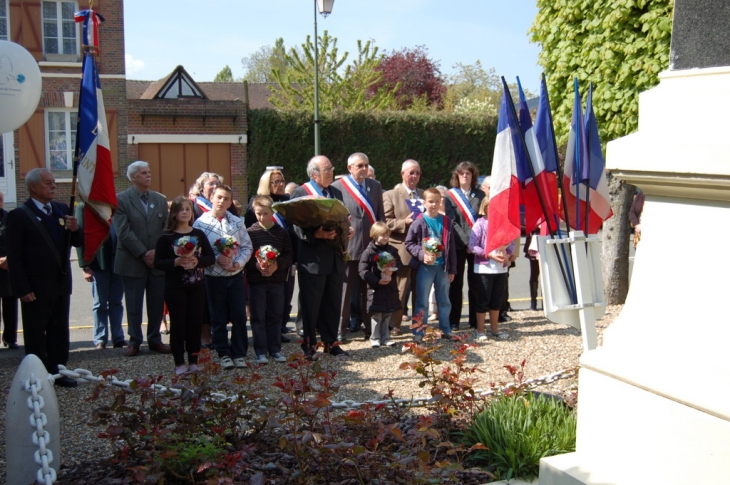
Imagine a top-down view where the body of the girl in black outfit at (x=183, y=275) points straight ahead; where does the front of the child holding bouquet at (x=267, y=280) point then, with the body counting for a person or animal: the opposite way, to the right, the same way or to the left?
the same way

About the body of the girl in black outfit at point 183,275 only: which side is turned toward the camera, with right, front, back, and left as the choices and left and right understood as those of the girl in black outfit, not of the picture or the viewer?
front

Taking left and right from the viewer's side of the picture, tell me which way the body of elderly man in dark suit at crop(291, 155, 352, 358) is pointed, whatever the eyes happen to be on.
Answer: facing the viewer and to the right of the viewer

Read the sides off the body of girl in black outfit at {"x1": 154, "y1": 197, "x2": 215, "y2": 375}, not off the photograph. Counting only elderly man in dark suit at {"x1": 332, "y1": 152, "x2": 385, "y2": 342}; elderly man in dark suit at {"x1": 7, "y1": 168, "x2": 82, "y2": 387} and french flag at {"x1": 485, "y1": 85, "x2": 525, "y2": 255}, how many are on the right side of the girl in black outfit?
1

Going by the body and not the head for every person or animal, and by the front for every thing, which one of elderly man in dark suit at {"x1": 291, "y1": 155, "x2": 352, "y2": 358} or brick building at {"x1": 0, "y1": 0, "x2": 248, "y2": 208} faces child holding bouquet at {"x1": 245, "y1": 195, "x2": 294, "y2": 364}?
the brick building

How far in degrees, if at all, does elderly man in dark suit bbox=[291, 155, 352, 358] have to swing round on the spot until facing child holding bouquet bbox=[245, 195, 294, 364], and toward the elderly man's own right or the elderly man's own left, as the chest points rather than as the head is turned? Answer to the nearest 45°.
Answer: approximately 135° to the elderly man's own right

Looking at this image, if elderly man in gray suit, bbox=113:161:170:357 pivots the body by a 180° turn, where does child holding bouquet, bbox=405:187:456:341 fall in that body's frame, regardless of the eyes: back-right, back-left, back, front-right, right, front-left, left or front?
back-right

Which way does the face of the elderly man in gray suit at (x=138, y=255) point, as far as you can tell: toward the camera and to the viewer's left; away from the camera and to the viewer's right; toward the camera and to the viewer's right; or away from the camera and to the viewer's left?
toward the camera and to the viewer's right

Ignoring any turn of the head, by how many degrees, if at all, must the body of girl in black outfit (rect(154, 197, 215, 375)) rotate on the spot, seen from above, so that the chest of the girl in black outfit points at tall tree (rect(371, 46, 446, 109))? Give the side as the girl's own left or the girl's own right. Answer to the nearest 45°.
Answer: approximately 180°

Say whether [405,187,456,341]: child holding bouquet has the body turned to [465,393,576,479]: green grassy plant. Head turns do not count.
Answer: yes

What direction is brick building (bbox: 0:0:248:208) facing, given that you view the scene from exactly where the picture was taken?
facing the viewer

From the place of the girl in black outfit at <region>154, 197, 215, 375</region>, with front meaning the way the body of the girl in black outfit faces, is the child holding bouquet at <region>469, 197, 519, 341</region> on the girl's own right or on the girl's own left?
on the girl's own left

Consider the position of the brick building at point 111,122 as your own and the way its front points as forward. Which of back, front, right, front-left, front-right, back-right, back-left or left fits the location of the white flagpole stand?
front

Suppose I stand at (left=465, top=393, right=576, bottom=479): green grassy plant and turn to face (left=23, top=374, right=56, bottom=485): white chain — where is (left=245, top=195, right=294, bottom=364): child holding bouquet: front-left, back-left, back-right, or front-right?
front-right
